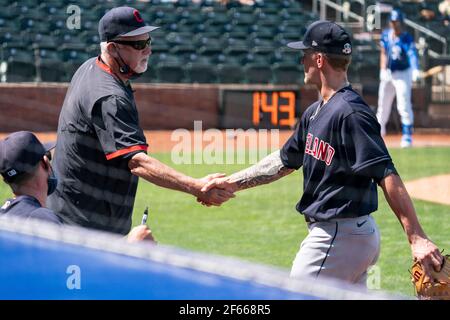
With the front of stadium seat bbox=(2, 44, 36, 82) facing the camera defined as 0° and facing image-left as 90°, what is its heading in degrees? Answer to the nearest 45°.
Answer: approximately 0°

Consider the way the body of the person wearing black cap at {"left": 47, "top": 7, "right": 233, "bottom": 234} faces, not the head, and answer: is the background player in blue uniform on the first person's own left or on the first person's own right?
on the first person's own left

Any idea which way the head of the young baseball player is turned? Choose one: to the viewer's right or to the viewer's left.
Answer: to the viewer's left

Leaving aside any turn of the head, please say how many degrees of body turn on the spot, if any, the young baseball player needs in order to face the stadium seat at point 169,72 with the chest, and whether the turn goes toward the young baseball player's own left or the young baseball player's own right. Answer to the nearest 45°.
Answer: approximately 90° to the young baseball player's own right

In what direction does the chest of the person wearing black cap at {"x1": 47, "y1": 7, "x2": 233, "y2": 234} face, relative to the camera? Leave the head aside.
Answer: to the viewer's right

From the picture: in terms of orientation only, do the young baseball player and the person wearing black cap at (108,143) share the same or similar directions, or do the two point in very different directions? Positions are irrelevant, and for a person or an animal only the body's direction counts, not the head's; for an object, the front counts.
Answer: very different directions

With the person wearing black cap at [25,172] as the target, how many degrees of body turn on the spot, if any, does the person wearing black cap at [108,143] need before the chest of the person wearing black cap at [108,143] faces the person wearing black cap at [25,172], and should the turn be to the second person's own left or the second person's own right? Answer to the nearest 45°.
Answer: approximately 135° to the second person's own right

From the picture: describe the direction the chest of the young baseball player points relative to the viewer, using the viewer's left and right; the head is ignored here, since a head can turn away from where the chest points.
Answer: facing to the left of the viewer

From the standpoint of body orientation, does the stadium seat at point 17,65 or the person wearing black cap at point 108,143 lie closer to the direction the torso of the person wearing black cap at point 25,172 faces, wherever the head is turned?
the person wearing black cap

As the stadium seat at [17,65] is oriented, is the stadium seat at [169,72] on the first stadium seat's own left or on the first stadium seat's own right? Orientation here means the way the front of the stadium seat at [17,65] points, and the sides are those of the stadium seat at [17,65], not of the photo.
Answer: on the first stadium seat's own left
